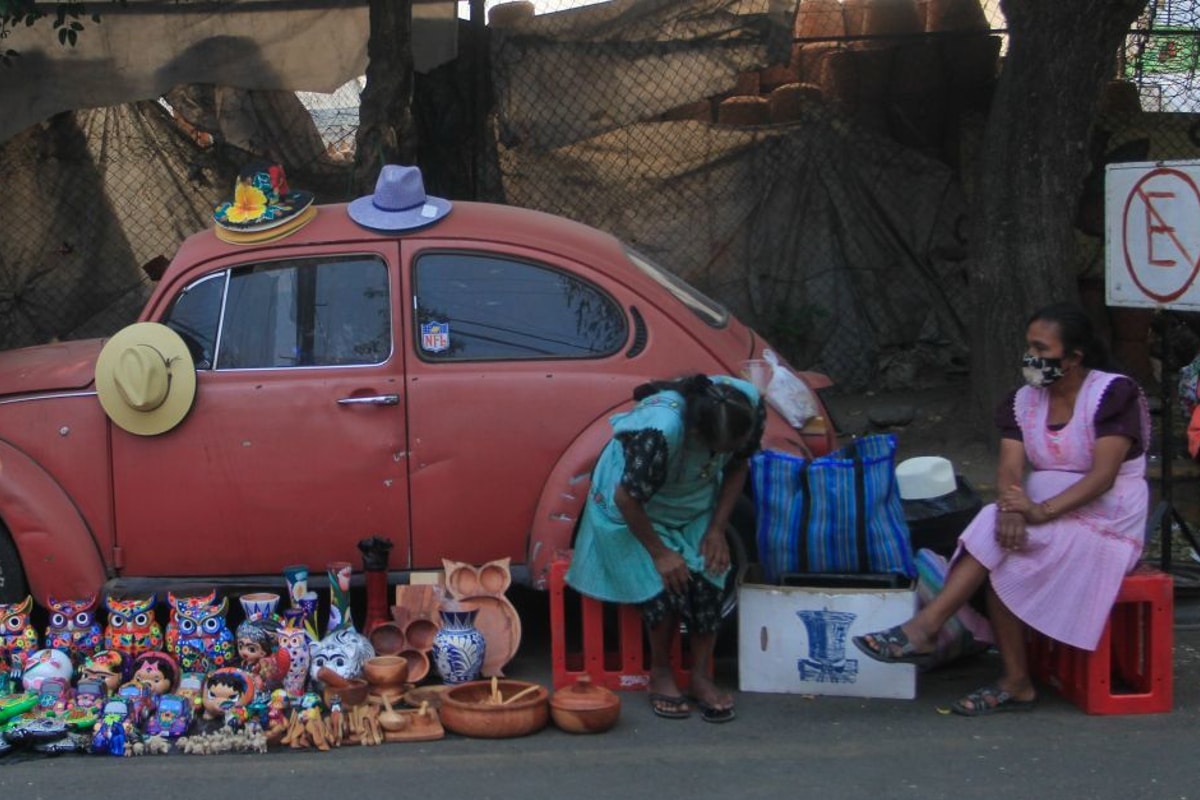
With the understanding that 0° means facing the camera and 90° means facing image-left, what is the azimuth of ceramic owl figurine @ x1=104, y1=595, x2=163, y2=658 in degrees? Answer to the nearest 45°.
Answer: approximately 0°

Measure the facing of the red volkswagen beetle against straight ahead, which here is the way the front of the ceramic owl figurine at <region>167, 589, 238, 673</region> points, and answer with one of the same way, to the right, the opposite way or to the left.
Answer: to the right

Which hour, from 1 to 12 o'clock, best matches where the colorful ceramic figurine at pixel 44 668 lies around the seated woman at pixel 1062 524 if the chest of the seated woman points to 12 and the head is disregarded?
The colorful ceramic figurine is roughly at 1 o'clock from the seated woman.

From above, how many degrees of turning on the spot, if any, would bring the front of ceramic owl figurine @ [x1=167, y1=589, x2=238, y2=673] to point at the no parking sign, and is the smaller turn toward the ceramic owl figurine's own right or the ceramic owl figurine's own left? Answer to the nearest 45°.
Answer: approximately 90° to the ceramic owl figurine's own left

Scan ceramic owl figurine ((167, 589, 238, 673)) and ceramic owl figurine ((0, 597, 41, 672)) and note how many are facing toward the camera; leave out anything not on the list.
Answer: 2

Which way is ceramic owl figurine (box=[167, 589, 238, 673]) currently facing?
toward the camera

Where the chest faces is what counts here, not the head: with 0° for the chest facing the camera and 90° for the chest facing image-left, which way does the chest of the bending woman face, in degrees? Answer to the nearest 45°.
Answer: approximately 315°

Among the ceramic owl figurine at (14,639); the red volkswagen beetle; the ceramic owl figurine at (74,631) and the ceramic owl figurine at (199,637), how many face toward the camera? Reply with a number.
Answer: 3
